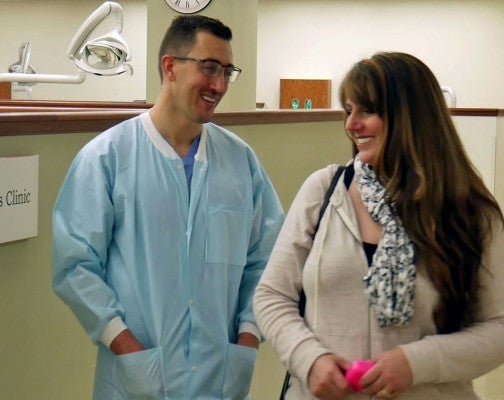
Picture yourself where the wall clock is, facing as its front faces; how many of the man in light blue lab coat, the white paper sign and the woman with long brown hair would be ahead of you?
3

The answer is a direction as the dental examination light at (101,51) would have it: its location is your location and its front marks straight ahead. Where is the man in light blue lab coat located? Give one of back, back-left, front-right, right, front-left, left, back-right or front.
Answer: front

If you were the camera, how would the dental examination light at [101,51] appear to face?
facing the viewer

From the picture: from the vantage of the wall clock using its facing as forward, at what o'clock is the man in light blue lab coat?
The man in light blue lab coat is roughly at 12 o'clock from the wall clock.

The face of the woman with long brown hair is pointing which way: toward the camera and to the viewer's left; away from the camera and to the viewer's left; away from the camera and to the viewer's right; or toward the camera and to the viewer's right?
toward the camera and to the viewer's left

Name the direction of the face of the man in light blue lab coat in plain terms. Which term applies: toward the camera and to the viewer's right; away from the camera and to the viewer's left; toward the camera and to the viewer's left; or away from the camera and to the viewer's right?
toward the camera and to the viewer's right

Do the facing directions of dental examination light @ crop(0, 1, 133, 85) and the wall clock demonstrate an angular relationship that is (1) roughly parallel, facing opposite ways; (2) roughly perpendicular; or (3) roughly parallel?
roughly parallel

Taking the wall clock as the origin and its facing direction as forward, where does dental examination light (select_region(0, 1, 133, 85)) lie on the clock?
The dental examination light is roughly at 2 o'clock from the wall clock.

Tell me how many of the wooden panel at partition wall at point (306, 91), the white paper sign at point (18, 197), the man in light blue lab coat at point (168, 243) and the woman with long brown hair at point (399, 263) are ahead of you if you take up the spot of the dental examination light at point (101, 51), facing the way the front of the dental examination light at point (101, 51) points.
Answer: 3

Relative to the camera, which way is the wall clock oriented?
toward the camera

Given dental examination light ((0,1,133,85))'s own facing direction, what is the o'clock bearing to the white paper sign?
The white paper sign is roughly at 12 o'clock from the dental examination light.

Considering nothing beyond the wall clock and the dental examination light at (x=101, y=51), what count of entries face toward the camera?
2
